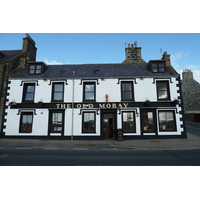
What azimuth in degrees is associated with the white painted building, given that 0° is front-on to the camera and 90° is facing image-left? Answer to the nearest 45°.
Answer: approximately 0°

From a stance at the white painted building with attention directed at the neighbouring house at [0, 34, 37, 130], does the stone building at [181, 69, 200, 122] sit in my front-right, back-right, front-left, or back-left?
back-right

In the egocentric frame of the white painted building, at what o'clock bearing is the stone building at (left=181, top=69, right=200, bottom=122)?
The stone building is roughly at 8 o'clock from the white painted building.

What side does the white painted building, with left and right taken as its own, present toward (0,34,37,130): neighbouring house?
right
